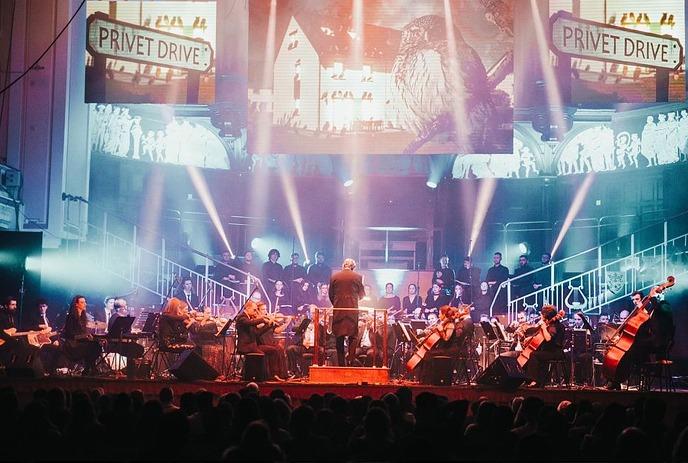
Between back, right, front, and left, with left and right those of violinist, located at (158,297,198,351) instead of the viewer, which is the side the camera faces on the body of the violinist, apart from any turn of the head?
right

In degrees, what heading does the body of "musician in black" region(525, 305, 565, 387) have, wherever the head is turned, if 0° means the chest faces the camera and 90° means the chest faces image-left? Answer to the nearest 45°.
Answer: approximately 90°

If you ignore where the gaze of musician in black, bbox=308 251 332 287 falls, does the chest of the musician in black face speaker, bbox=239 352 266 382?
yes

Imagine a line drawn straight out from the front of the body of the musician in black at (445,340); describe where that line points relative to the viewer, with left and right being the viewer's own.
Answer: facing to the left of the viewer

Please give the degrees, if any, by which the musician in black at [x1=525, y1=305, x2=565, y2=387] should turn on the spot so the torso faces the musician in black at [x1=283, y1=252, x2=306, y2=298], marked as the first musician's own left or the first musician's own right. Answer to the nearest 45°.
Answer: approximately 45° to the first musician's own right

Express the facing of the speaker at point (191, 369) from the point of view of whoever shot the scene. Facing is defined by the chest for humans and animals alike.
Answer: facing away from the viewer and to the right of the viewer

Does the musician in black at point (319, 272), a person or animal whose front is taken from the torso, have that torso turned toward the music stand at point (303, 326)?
yes

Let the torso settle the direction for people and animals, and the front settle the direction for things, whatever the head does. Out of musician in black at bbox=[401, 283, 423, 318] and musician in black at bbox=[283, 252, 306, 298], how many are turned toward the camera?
2

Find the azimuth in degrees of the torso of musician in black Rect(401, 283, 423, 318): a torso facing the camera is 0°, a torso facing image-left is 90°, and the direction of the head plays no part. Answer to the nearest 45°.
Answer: approximately 0°

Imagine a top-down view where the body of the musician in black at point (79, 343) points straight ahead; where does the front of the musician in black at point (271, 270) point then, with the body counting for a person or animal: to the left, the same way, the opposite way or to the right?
to the right

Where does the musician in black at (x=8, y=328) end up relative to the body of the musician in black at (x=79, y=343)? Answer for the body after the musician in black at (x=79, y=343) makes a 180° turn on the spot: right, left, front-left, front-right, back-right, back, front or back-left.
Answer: front-right

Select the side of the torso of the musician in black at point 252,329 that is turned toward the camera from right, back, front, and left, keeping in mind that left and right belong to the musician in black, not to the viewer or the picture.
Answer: right

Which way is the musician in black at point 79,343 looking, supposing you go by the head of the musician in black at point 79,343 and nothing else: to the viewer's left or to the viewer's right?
to the viewer's right

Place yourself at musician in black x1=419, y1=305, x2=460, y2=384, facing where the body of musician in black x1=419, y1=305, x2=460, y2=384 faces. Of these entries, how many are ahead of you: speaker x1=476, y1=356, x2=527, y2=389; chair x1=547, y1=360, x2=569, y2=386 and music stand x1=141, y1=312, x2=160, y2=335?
1
